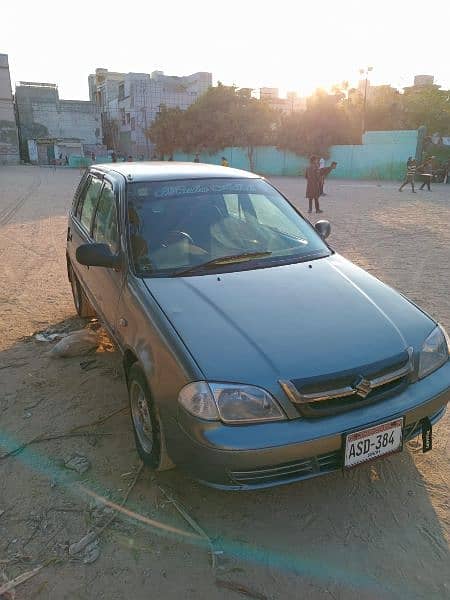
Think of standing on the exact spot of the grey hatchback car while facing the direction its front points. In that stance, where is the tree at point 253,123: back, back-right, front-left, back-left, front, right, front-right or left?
back-left

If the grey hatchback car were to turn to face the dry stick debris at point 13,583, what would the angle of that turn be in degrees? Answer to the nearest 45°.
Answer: approximately 90° to its right

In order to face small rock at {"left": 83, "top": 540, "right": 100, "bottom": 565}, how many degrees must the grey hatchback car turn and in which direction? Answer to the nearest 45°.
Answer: approximately 90° to its right

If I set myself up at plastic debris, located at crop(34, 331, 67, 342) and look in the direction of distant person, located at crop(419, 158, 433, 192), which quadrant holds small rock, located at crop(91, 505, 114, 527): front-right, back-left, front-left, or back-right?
back-right

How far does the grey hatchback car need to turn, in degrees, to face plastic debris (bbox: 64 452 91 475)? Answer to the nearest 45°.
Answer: approximately 135° to its right

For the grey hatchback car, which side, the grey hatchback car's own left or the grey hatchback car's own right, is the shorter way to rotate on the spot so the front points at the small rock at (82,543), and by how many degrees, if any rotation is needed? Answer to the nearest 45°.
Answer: approximately 90° to the grey hatchback car's own right

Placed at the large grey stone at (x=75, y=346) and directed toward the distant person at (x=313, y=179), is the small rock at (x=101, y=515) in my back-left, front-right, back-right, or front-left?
back-right

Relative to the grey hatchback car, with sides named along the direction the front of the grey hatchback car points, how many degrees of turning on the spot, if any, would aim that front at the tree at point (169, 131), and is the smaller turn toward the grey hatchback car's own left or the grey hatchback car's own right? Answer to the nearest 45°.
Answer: approximately 135° to the grey hatchback car's own left

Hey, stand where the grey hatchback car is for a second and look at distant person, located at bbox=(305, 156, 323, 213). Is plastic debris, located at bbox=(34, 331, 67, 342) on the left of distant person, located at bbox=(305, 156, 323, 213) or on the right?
left

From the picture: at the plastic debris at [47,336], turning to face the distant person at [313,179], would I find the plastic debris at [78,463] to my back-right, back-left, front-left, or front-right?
back-right

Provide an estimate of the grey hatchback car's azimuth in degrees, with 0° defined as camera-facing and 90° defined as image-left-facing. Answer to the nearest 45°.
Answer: approximately 315°

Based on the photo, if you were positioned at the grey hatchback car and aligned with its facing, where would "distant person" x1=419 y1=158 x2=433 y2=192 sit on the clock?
The distant person is roughly at 8 o'clock from the grey hatchback car.

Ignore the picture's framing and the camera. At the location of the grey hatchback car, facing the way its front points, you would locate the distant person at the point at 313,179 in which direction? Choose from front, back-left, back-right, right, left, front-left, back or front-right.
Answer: back-left
